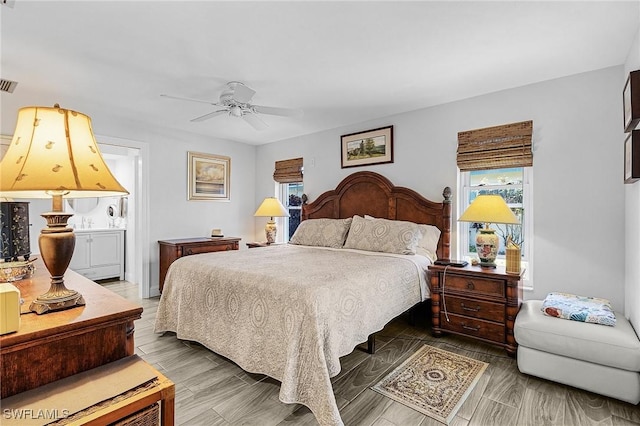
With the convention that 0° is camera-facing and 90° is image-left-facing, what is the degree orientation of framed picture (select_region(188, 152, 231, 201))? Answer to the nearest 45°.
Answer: approximately 315°

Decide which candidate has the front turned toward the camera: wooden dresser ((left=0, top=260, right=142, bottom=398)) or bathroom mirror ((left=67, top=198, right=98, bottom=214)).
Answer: the bathroom mirror

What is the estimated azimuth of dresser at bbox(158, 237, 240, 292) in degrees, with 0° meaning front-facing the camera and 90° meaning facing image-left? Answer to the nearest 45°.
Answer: approximately 315°

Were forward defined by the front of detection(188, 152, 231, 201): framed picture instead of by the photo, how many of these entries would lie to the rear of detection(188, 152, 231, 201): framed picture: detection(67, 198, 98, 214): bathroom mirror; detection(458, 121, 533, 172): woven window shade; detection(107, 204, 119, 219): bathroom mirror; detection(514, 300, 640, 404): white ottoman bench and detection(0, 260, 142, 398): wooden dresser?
2

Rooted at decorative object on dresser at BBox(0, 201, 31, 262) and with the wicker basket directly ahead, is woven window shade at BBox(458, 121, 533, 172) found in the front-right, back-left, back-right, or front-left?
front-left

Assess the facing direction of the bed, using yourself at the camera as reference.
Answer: facing the viewer and to the left of the viewer

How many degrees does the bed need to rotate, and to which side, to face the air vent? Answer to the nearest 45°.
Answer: approximately 45° to its right

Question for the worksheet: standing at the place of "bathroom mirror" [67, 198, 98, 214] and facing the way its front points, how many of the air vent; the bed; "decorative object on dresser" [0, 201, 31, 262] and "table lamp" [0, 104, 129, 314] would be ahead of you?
4

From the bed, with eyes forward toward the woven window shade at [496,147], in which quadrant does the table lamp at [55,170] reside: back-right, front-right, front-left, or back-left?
back-right

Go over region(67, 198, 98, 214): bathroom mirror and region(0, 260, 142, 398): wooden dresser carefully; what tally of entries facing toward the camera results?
1

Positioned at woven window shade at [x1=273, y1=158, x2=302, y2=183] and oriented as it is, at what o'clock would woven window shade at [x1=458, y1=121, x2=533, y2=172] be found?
woven window shade at [x1=458, y1=121, x2=533, y2=172] is roughly at 9 o'clock from woven window shade at [x1=273, y1=158, x2=302, y2=183].

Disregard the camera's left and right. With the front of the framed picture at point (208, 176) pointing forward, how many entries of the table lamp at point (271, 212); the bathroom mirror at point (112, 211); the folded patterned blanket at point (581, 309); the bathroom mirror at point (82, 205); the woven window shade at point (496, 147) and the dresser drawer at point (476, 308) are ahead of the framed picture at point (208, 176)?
4

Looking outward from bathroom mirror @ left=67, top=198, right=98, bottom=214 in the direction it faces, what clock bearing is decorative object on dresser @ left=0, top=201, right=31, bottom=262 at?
The decorative object on dresser is roughly at 12 o'clock from the bathroom mirror.

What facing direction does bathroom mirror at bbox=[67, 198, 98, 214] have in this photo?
toward the camera

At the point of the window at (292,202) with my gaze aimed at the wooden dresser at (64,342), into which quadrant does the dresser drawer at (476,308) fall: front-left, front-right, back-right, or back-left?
front-left
